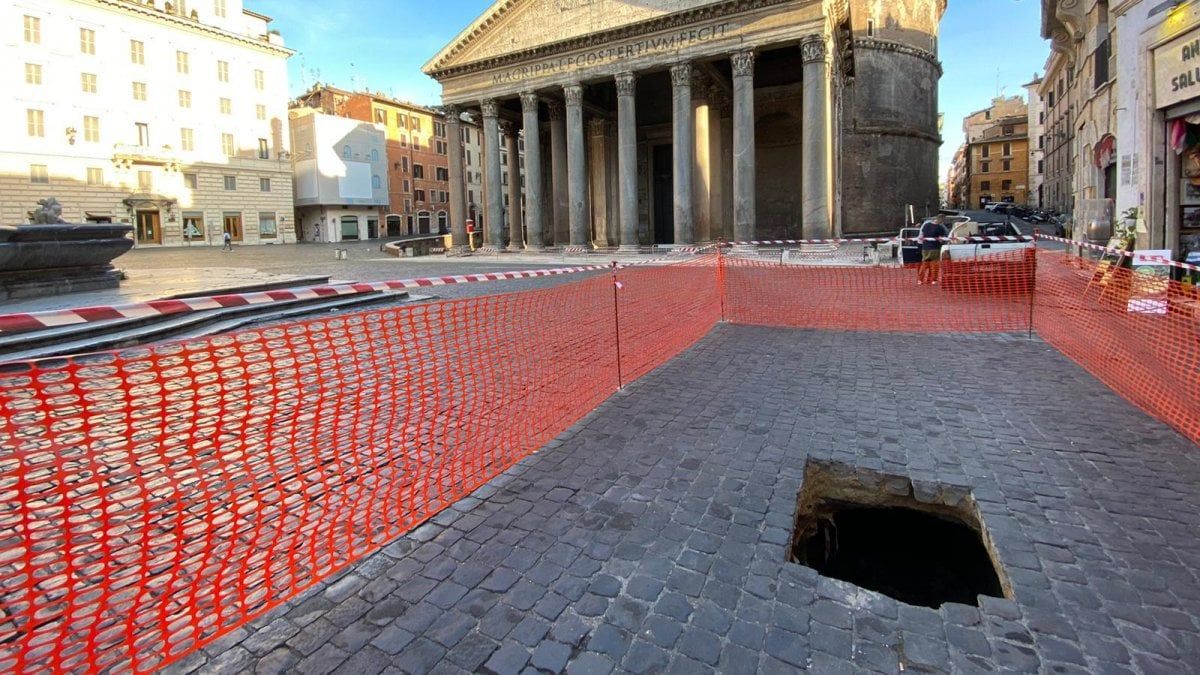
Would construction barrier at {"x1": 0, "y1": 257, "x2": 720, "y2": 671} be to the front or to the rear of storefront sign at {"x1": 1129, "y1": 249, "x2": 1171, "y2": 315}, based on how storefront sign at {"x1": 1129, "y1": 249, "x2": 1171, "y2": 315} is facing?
to the front

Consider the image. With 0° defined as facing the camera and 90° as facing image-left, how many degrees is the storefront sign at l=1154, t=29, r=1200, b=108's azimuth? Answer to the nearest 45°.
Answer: approximately 45°

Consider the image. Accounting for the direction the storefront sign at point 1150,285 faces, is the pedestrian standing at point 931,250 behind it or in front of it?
behind

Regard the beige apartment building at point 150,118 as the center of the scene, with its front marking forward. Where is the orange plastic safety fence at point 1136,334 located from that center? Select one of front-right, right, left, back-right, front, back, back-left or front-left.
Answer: front-right

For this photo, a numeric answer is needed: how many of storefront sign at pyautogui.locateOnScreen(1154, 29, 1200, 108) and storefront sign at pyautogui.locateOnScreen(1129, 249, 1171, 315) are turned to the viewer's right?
0

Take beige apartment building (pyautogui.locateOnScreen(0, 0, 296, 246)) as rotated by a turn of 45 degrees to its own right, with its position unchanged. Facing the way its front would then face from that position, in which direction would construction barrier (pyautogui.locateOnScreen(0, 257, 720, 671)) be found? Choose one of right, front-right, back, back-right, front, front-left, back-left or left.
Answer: front

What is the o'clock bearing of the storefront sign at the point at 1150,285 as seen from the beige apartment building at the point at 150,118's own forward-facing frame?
The storefront sign is roughly at 1 o'clock from the beige apartment building.

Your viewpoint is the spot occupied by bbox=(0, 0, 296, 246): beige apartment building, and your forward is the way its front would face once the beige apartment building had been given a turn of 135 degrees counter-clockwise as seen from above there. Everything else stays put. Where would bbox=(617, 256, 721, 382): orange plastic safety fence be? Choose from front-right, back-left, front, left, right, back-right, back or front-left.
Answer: back

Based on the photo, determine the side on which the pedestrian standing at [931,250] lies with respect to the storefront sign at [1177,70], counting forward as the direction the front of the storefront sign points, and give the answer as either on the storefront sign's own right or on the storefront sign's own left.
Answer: on the storefront sign's own right
